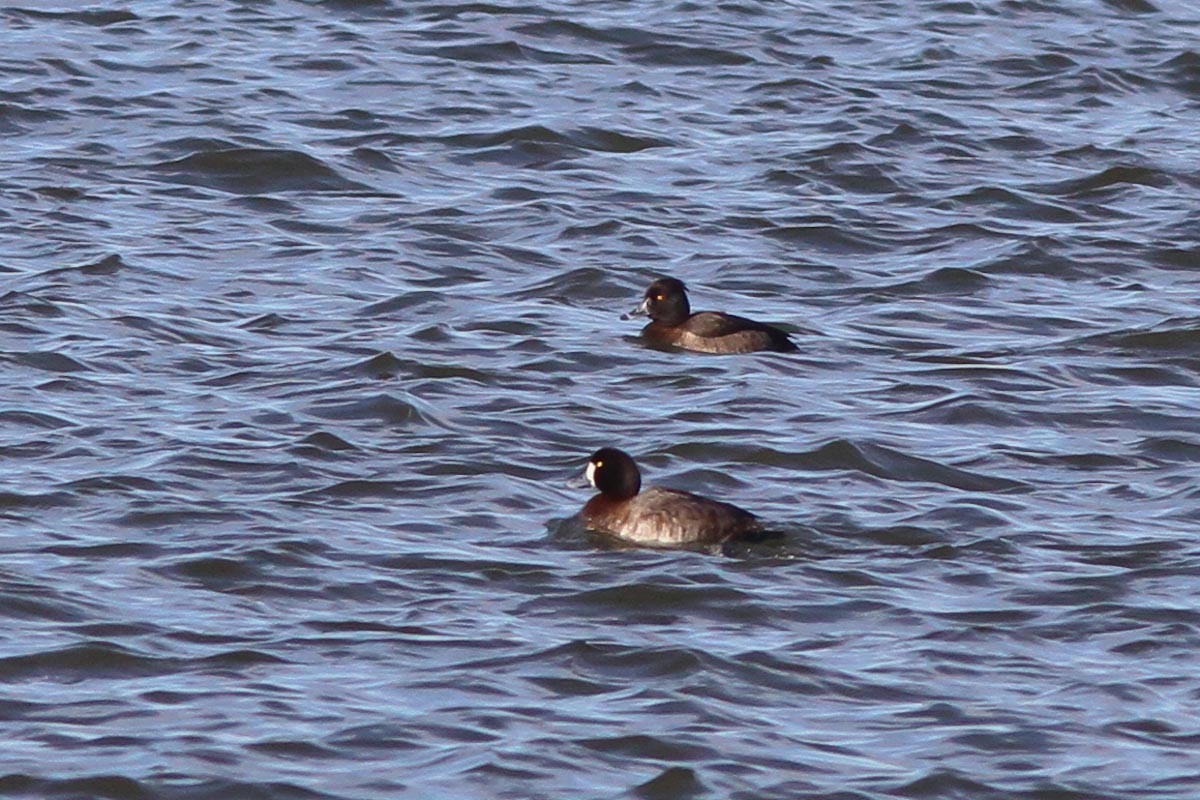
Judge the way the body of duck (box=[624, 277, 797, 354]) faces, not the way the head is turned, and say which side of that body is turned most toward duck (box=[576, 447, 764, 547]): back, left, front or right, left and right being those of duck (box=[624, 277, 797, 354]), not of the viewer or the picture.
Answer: left

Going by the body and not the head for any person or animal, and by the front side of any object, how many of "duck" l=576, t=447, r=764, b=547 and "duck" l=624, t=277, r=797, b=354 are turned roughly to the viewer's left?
2

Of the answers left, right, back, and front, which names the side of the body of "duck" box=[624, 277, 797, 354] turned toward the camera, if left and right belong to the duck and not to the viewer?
left

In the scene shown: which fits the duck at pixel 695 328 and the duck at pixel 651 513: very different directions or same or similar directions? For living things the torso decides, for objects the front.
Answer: same or similar directions

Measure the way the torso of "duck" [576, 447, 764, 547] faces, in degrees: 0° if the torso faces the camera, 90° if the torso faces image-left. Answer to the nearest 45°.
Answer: approximately 90°

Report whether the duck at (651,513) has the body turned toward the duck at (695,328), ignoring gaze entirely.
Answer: no
